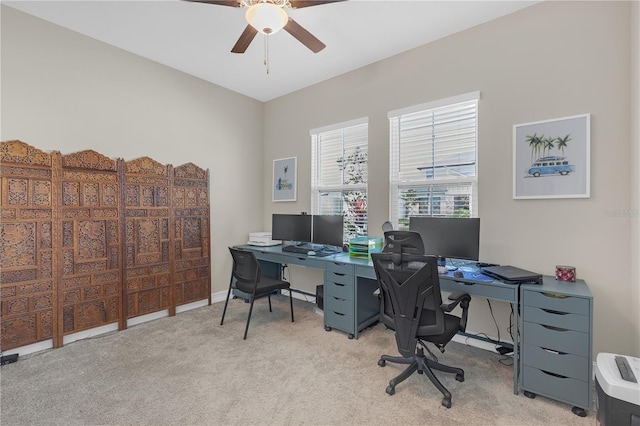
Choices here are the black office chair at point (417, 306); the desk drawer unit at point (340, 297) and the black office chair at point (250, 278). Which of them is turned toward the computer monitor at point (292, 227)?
the black office chair at point (250, 278)

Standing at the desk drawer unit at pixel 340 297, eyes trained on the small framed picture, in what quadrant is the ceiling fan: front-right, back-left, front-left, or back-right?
back-left

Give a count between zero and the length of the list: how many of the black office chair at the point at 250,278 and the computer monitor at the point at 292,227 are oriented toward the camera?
1

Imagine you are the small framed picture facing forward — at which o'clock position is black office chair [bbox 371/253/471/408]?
The black office chair is roughly at 10 o'clock from the small framed picture.

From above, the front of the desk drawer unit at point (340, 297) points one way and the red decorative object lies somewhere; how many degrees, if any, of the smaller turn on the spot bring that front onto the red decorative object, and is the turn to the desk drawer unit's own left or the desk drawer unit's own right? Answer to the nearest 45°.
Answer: approximately 135° to the desk drawer unit's own left

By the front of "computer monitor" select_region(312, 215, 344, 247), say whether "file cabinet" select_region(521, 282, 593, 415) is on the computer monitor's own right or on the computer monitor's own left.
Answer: on the computer monitor's own left

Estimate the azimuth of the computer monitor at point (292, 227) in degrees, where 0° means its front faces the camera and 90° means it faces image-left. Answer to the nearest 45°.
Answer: approximately 0°

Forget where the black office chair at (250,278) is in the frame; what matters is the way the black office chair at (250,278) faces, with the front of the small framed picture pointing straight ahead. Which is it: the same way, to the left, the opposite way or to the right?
the opposite way

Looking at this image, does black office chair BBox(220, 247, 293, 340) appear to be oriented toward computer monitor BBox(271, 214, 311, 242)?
yes
